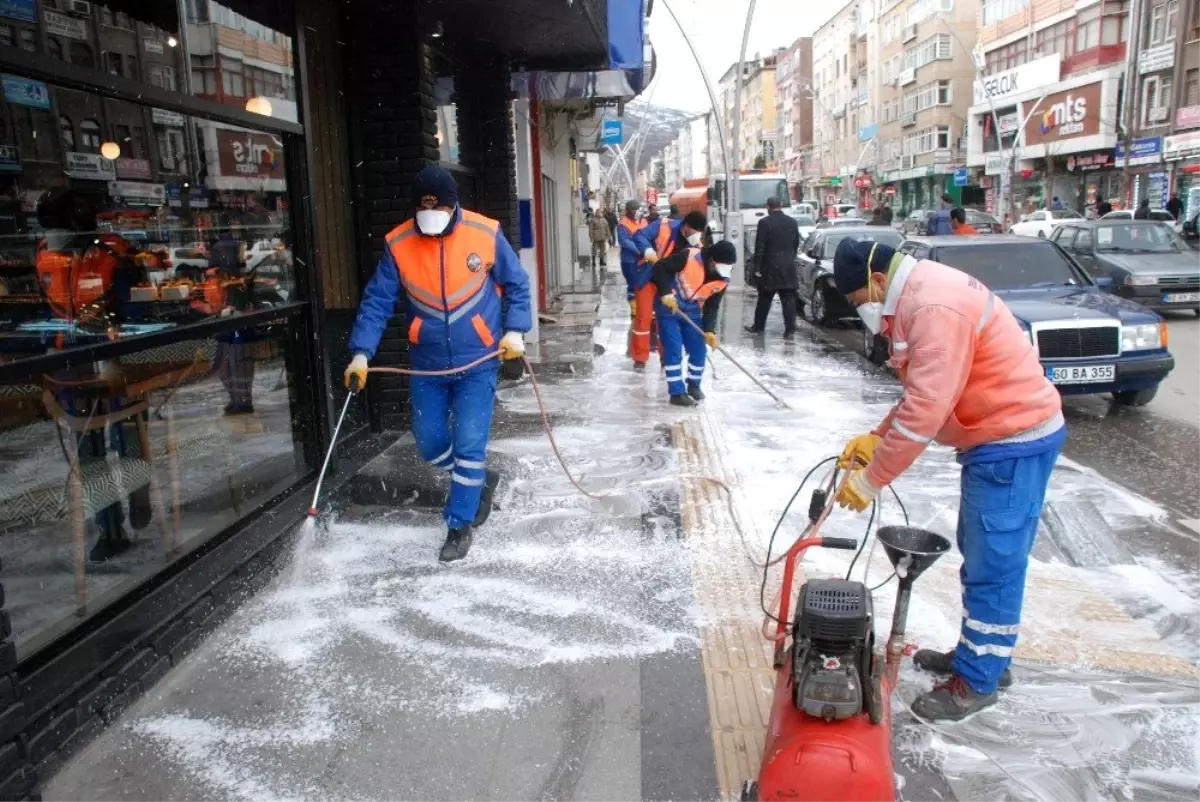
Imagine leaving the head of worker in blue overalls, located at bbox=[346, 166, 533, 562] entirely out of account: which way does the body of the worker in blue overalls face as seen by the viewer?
toward the camera

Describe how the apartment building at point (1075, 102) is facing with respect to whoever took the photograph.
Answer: facing the viewer and to the left of the viewer

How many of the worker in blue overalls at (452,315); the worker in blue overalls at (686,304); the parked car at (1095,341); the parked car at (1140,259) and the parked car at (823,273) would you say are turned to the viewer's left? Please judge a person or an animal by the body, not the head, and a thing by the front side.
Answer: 0

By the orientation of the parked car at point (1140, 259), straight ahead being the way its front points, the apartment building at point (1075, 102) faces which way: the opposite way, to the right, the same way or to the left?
to the right

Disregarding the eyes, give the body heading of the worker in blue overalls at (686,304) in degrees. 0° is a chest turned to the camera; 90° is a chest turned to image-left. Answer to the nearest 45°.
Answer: approximately 315°

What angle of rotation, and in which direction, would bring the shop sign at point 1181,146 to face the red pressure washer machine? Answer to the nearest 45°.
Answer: approximately 45° to its left

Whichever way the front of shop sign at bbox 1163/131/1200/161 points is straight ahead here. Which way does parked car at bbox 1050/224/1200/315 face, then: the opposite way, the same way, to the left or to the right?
to the left

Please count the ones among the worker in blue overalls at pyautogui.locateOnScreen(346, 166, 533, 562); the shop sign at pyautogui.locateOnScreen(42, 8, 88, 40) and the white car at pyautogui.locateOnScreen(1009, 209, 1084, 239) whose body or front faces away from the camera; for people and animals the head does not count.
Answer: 0

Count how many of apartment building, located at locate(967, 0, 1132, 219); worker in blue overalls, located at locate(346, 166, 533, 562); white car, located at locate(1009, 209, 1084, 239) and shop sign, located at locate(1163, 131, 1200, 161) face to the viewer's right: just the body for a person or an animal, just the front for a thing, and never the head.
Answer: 0

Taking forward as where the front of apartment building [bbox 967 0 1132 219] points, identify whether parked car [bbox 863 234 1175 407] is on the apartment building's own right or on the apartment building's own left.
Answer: on the apartment building's own left

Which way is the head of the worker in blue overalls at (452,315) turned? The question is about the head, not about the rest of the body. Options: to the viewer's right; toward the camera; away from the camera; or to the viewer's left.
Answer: toward the camera

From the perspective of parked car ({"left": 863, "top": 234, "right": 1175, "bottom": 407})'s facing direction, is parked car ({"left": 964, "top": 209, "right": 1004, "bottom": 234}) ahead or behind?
behind

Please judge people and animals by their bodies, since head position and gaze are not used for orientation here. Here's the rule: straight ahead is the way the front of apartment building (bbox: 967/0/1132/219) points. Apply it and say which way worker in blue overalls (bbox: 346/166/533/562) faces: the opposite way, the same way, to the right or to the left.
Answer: to the left

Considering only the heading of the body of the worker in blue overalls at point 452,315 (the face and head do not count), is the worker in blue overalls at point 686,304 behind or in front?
behind

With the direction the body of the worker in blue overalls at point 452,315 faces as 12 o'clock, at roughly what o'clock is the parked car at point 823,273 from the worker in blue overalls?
The parked car is roughly at 7 o'clock from the worker in blue overalls.

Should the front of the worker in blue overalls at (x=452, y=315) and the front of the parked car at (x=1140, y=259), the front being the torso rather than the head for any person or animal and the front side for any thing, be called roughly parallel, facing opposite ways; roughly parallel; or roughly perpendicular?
roughly parallel

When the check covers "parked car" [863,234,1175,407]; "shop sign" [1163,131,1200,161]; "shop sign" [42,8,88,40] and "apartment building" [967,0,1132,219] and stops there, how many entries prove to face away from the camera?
0

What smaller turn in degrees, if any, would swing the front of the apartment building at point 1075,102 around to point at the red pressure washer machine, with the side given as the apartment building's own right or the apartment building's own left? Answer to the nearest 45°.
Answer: approximately 45° to the apartment building's own left
